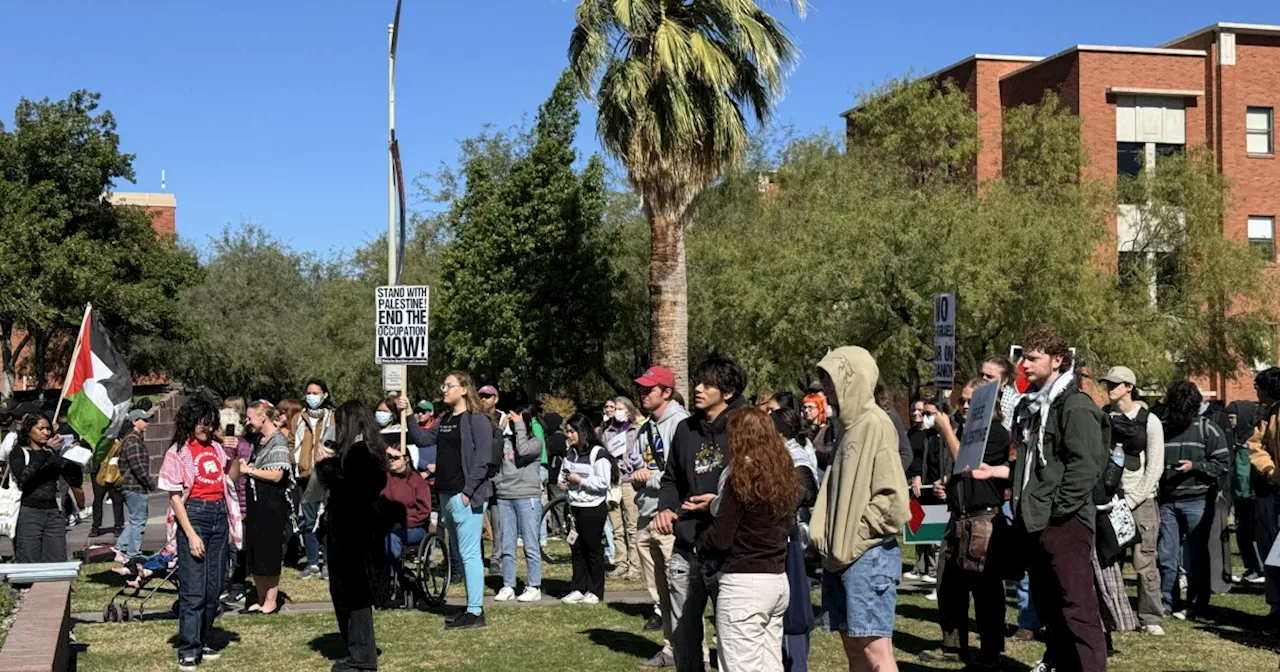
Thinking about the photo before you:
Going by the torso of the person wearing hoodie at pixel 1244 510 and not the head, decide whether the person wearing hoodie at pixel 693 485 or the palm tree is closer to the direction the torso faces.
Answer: the palm tree

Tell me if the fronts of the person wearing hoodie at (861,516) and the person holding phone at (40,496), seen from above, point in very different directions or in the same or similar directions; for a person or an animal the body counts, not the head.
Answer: very different directions

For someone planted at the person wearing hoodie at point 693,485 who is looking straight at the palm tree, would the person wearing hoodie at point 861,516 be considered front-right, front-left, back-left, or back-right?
back-right

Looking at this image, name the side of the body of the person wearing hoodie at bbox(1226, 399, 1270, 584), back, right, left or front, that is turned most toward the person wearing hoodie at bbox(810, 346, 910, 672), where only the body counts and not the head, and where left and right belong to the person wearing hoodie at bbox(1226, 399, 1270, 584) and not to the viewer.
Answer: left

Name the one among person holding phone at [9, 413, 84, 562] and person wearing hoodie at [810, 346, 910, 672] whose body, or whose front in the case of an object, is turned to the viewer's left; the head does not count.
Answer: the person wearing hoodie

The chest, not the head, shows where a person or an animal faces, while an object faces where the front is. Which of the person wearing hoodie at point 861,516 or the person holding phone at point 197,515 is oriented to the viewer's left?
the person wearing hoodie
